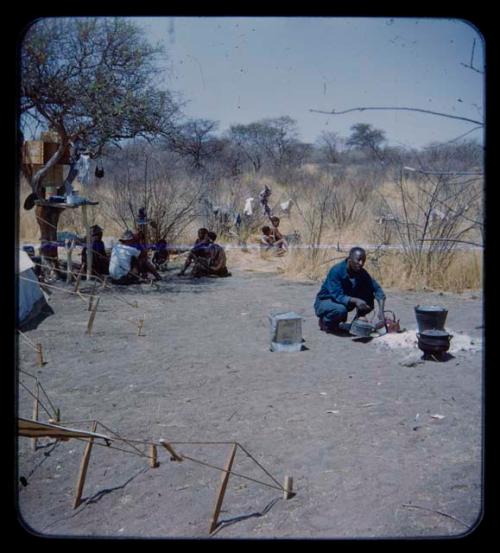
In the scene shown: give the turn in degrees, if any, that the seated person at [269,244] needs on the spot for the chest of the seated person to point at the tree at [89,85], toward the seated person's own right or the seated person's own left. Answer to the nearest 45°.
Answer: approximately 135° to the seated person's own right

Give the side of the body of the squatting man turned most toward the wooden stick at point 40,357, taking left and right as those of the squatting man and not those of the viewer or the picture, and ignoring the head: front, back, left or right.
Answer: right

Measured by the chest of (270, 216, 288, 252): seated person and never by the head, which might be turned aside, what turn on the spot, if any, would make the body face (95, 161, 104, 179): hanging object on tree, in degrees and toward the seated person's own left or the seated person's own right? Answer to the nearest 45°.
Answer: approximately 90° to the seated person's own right

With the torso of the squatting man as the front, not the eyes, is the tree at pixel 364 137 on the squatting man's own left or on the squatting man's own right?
on the squatting man's own left

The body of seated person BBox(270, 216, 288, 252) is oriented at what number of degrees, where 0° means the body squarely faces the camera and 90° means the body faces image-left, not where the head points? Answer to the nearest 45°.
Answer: approximately 315°

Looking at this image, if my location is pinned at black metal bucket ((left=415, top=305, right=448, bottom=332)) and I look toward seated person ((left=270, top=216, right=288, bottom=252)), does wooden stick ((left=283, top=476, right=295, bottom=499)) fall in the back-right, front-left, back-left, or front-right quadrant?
back-left
